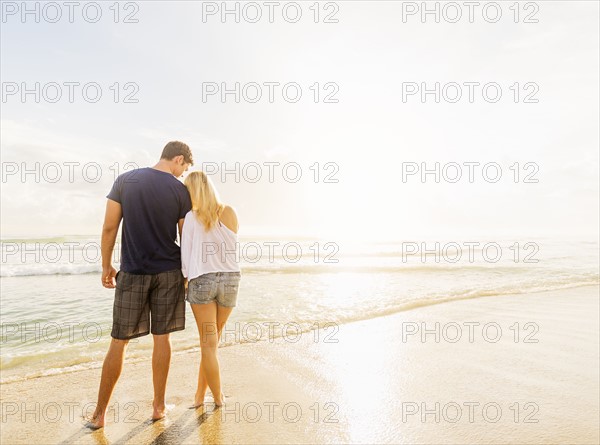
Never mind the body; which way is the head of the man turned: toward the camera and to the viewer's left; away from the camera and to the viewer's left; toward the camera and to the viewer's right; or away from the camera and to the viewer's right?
away from the camera and to the viewer's right

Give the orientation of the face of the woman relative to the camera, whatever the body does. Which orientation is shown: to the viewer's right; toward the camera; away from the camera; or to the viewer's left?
away from the camera

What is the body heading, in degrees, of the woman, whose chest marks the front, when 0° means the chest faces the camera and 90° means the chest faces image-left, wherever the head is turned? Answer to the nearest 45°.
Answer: approximately 180°
